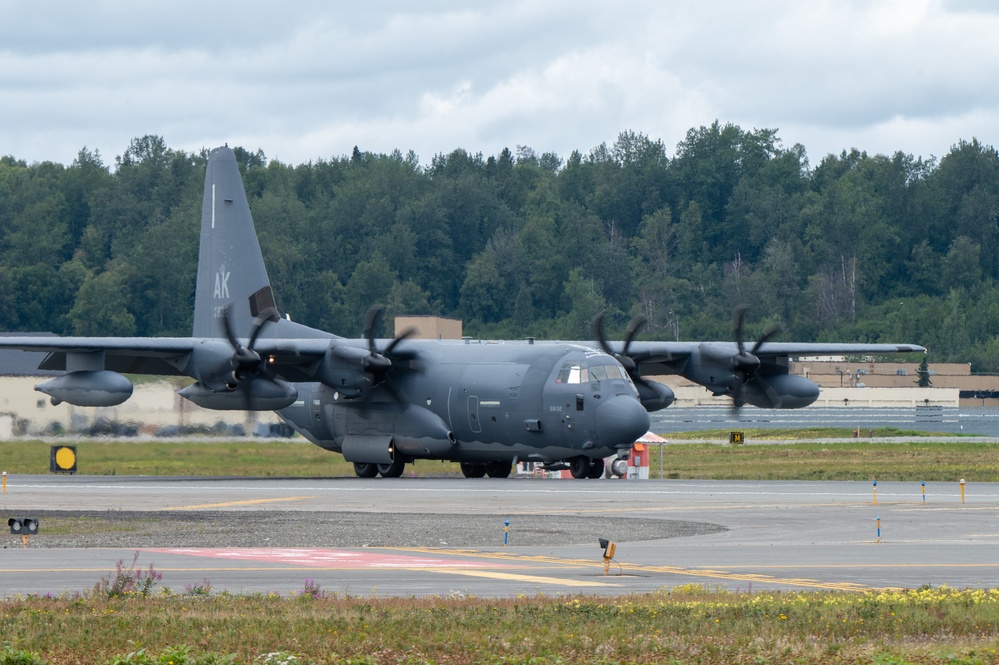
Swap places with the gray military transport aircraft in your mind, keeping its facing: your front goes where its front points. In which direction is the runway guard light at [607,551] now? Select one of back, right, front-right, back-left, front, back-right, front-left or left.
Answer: front-right

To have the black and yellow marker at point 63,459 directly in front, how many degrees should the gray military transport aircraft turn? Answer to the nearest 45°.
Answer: approximately 135° to its right

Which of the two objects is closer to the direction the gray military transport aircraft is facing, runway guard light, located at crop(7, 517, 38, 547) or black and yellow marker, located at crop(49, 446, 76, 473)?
the runway guard light

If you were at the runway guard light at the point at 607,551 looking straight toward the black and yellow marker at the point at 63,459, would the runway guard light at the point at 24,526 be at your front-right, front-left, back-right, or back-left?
front-left

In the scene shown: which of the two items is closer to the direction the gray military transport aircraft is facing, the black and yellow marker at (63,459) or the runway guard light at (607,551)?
the runway guard light

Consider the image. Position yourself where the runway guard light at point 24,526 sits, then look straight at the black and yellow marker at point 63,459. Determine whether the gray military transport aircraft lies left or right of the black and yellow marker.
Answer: right

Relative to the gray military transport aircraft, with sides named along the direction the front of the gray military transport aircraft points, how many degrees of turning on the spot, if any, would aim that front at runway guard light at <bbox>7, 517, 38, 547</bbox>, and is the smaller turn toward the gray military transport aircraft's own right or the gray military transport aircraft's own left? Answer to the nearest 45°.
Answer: approximately 45° to the gray military transport aircraft's own right

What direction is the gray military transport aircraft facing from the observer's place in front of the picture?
facing the viewer and to the right of the viewer

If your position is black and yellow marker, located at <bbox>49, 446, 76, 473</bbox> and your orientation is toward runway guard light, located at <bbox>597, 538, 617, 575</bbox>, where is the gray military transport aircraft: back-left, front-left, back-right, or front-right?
front-left

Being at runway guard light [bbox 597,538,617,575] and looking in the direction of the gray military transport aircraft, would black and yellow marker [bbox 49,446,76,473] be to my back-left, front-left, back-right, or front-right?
front-left

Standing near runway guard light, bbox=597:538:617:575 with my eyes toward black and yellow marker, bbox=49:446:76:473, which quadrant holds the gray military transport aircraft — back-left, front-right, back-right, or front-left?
front-right
